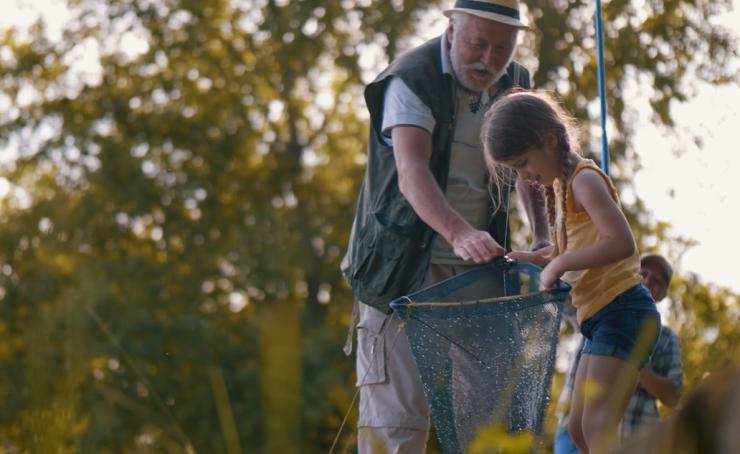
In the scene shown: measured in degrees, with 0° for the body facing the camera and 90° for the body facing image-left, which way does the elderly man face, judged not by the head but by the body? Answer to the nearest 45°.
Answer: approximately 315°

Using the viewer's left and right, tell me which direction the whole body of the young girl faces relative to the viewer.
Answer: facing to the left of the viewer

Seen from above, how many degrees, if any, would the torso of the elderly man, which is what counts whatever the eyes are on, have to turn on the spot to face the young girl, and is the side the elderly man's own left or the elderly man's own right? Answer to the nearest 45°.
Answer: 0° — they already face them

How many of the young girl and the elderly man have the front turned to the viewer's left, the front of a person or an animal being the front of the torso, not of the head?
1
